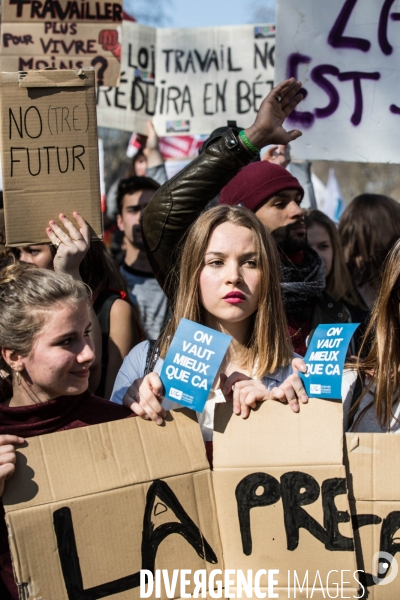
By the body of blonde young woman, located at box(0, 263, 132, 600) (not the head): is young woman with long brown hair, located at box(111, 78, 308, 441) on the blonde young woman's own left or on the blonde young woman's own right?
on the blonde young woman's own left

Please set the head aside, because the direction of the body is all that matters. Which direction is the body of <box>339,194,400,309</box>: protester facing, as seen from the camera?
away from the camera

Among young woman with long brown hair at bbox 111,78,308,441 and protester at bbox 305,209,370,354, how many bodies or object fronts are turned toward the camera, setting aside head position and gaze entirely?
2

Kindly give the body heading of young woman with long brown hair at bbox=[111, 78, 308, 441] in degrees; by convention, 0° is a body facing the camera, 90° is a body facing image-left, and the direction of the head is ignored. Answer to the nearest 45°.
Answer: approximately 0°

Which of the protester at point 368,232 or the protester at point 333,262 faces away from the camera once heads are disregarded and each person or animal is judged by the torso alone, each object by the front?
the protester at point 368,232
